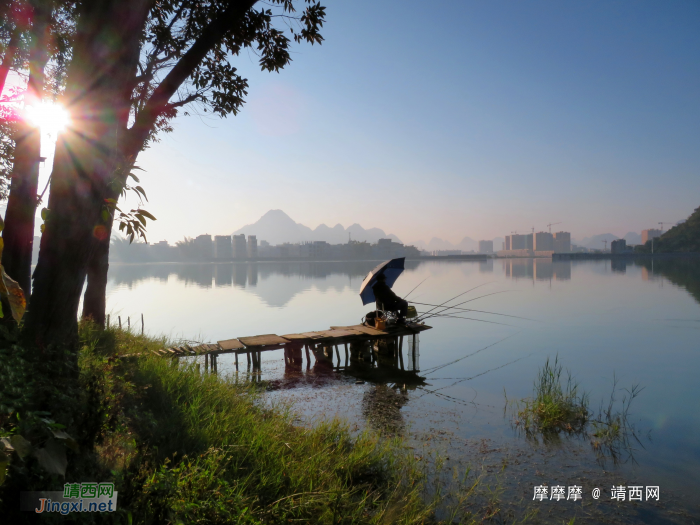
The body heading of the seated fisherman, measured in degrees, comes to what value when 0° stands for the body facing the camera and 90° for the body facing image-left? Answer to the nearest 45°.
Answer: approximately 270°

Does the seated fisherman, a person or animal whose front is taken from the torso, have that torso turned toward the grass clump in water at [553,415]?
no

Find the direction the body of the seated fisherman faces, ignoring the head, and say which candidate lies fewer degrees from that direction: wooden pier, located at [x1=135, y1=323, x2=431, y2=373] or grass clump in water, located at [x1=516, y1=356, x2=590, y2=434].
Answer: the grass clump in water

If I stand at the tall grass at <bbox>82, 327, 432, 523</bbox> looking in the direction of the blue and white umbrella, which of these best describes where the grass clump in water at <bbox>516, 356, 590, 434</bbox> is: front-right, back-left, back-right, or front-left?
front-right

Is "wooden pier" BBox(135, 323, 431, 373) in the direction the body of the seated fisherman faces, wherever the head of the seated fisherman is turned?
no

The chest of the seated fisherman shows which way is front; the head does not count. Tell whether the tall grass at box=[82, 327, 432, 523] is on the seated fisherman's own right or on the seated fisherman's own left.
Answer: on the seated fisherman's own right
